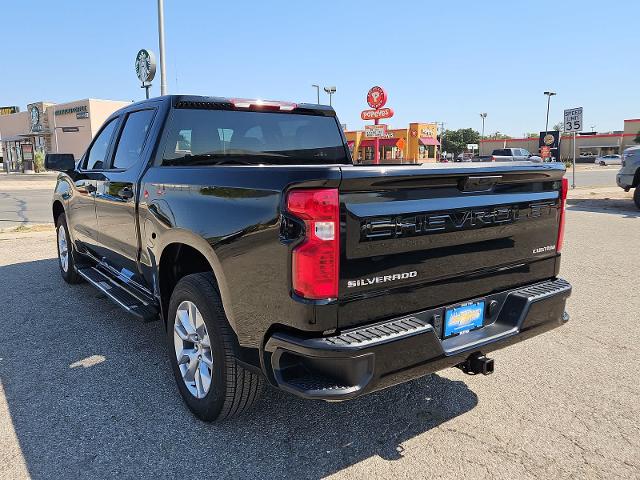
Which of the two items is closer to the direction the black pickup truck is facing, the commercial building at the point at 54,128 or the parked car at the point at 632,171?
the commercial building

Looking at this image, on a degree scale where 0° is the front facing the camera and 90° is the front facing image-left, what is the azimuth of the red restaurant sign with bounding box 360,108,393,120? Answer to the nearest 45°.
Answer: approximately 0°

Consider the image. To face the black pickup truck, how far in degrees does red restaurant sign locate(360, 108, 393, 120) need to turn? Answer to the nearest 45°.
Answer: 0° — it already faces it

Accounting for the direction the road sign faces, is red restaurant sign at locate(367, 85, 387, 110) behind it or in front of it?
behind

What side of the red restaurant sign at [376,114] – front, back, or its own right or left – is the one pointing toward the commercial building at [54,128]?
right

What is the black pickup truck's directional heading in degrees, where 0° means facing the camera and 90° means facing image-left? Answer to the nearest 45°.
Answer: approximately 135°

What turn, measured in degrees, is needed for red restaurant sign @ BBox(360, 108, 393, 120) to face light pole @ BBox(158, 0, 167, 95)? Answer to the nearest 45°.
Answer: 0° — it already faces it
